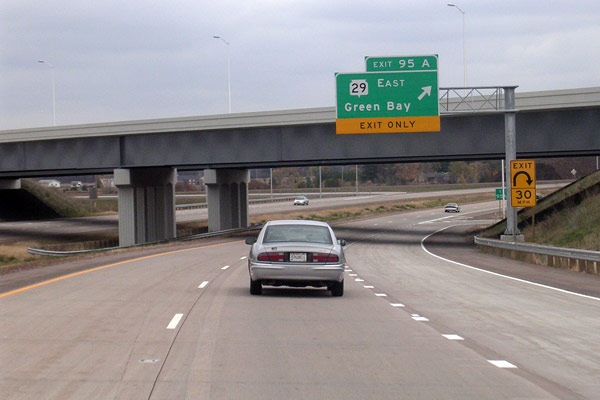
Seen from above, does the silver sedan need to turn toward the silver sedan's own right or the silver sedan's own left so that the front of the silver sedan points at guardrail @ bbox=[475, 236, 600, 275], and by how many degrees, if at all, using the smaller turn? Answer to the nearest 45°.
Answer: approximately 45° to the silver sedan's own right

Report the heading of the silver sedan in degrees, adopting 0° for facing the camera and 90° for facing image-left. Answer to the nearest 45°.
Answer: approximately 180°

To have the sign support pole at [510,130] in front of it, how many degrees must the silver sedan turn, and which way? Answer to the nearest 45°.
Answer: approximately 45° to its right
